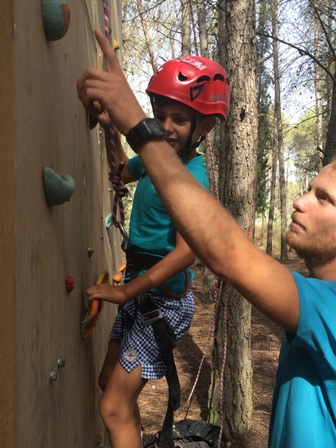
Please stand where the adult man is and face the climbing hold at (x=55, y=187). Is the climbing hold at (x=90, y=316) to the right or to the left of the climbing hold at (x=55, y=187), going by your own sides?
right

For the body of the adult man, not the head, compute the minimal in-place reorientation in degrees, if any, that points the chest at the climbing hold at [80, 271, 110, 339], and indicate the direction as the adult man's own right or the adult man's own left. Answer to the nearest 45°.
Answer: approximately 45° to the adult man's own right

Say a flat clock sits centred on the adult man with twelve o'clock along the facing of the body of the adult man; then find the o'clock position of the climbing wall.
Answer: The climbing wall is roughly at 12 o'clock from the adult man.

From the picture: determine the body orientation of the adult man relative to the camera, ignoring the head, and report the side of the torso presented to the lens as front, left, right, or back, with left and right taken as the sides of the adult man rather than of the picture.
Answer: left

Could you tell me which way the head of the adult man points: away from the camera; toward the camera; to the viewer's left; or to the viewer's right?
to the viewer's left

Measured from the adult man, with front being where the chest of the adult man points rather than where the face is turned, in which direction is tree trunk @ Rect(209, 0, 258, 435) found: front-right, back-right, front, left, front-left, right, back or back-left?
right

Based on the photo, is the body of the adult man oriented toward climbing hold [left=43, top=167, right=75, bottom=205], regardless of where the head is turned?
yes

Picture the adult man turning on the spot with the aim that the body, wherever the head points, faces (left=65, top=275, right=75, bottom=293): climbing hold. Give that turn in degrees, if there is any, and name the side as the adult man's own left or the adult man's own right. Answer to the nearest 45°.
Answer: approximately 45° to the adult man's own right
